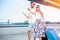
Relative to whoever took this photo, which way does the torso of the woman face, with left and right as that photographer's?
facing the viewer and to the left of the viewer
